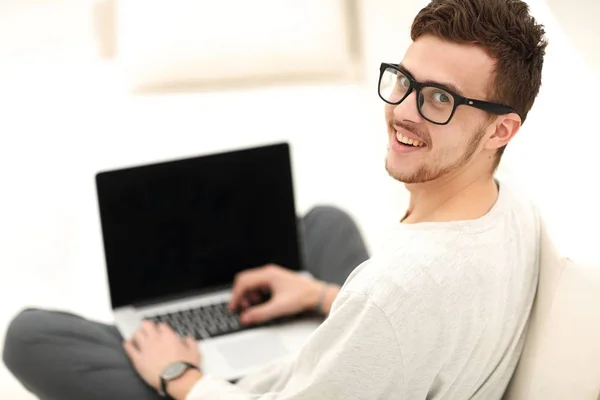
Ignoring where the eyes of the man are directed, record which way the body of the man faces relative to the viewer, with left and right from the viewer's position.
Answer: facing away from the viewer and to the left of the viewer
